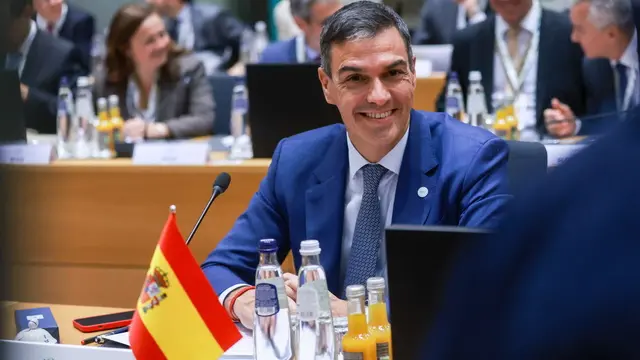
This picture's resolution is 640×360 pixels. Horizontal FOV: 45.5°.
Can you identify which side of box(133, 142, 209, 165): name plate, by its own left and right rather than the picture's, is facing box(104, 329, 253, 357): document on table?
front

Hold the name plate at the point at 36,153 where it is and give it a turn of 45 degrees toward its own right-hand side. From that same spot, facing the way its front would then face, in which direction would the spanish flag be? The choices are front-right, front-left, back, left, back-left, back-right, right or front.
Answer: front-left

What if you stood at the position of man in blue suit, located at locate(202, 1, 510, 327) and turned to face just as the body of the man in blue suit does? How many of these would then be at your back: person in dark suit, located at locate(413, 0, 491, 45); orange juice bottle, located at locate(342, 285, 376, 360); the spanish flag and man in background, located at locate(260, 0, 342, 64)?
2

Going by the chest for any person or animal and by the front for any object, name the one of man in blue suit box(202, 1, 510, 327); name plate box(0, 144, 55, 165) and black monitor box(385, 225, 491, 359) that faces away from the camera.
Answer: the black monitor

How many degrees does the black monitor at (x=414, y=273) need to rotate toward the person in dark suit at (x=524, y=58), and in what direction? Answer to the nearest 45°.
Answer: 0° — it already faces them

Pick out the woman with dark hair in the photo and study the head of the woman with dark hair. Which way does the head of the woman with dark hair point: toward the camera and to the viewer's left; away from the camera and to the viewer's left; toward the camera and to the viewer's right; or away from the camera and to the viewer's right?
toward the camera and to the viewer's right

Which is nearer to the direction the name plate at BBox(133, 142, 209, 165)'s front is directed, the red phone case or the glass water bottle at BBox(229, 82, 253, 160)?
the red phone case

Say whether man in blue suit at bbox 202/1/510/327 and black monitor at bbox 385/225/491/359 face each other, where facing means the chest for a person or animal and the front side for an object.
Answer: yes

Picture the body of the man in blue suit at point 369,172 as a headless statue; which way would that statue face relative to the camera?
toward the camera

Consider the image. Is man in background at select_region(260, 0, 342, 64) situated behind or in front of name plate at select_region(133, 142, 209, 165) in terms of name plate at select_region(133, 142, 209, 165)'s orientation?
behind

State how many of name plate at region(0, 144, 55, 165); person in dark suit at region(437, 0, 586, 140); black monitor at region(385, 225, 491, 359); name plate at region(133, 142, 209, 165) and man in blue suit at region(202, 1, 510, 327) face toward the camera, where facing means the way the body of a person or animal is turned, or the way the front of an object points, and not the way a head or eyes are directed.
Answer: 4

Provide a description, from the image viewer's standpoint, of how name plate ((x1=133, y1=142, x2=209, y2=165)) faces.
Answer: facing the viewer

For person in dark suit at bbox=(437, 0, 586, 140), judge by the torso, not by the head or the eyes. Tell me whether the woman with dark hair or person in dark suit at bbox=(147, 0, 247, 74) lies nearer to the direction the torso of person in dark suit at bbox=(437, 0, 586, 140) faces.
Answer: the woman with dark hair

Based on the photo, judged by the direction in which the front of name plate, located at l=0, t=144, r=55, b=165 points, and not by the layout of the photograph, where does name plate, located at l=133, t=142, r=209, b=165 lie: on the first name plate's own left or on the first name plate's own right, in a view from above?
on the first name plate's own left

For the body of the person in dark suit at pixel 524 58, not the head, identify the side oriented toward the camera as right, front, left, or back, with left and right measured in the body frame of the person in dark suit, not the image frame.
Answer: front

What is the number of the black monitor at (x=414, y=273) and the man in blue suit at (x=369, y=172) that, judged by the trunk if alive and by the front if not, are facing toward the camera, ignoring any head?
1

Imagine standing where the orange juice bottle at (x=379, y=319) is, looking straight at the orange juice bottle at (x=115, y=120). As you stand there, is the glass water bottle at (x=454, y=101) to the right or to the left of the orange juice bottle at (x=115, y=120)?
right

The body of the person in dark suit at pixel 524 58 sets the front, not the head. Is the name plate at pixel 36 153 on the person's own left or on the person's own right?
on the person's own right

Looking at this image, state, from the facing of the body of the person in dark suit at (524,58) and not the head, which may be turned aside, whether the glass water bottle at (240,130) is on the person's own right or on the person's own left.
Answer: on the person's own right

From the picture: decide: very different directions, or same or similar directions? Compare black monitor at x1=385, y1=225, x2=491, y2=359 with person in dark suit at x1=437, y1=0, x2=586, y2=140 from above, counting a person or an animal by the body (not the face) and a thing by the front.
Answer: very different directions
